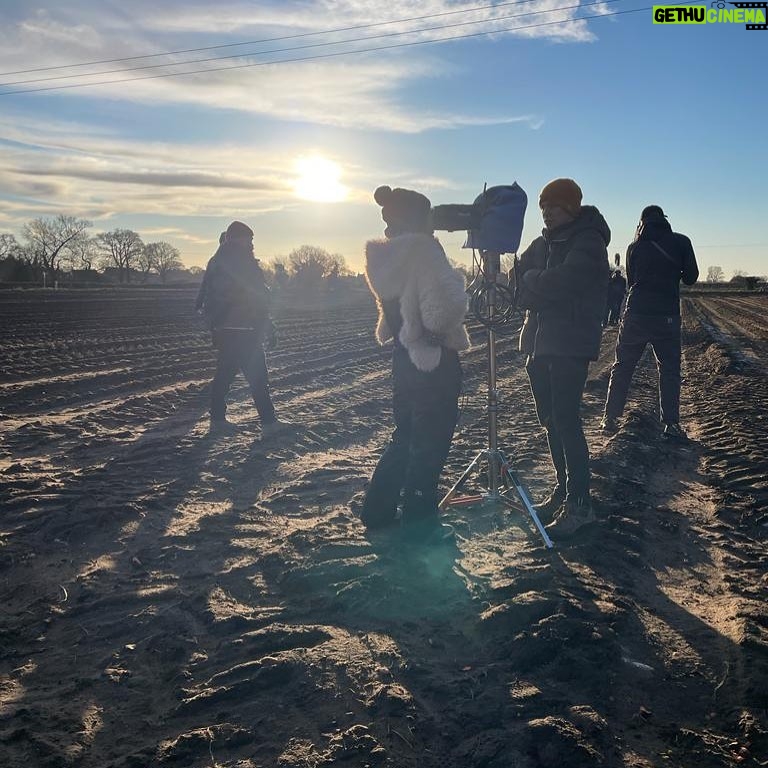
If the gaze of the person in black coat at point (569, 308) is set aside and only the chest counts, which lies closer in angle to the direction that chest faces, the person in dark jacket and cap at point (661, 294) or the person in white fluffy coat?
the person in white fluffy coat

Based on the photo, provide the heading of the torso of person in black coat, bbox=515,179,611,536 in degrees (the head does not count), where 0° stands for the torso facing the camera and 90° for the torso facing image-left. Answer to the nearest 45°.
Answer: approximately 45°

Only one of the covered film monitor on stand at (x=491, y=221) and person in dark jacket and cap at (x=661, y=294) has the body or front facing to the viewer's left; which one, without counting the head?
the covered film monitor on stand

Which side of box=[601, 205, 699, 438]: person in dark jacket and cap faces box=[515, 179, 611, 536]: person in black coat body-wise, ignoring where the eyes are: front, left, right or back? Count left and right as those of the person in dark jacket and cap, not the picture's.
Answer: back

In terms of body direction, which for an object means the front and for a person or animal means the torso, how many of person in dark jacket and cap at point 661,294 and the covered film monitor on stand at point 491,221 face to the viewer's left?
1

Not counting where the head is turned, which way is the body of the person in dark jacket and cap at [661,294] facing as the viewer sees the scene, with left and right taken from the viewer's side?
facing away from the viewer

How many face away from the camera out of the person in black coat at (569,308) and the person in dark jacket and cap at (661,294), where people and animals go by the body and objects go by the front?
1
